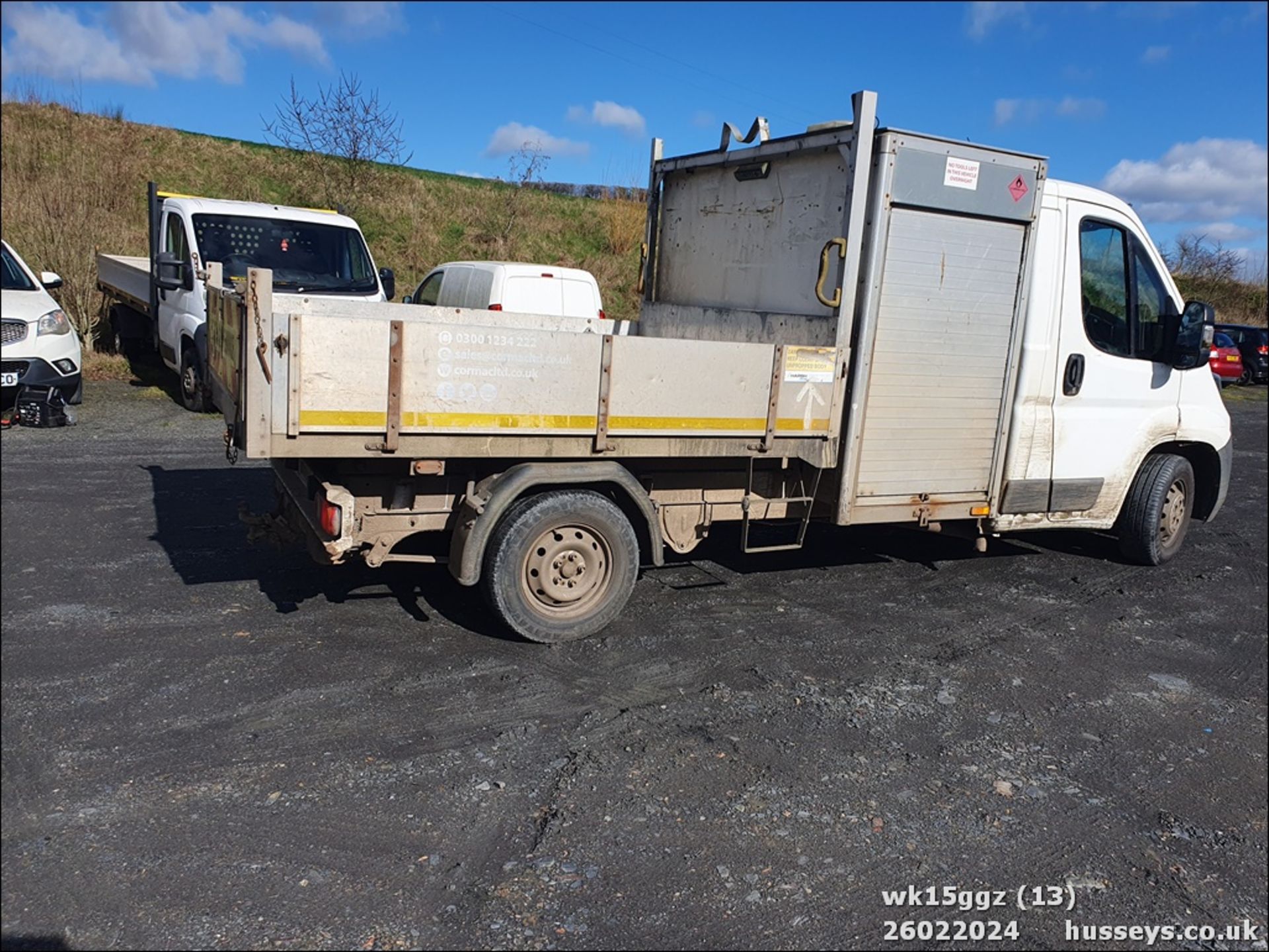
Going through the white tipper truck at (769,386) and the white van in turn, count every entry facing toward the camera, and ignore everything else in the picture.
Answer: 0

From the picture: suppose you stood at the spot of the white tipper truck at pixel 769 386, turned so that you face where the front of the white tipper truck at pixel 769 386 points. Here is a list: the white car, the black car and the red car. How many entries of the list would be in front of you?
2

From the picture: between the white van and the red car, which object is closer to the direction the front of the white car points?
the red car

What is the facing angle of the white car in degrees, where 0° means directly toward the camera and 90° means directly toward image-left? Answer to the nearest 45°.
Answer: approximately 315°

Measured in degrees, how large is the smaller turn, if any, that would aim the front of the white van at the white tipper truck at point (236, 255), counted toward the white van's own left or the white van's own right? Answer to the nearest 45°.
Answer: approximately 45° to the white van's own left

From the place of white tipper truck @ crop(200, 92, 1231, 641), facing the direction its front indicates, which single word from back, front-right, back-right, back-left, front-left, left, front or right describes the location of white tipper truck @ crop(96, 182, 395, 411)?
left

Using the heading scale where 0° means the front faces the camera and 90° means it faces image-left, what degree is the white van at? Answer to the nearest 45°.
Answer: approximately 135°

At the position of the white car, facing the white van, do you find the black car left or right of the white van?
right

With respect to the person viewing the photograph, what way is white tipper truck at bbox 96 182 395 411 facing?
facing the viewer and to the right of the viewer

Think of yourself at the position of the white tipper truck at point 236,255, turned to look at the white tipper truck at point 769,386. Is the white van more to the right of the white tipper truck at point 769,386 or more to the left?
left

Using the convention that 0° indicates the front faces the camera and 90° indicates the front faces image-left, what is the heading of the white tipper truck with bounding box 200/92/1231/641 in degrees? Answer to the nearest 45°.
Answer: approximately 225°
